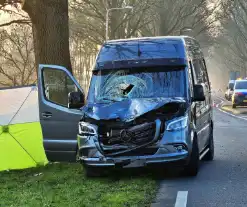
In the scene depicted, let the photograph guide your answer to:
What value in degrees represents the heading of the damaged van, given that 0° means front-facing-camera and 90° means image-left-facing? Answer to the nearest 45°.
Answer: approximately 0°

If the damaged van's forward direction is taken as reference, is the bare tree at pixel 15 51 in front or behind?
behind
